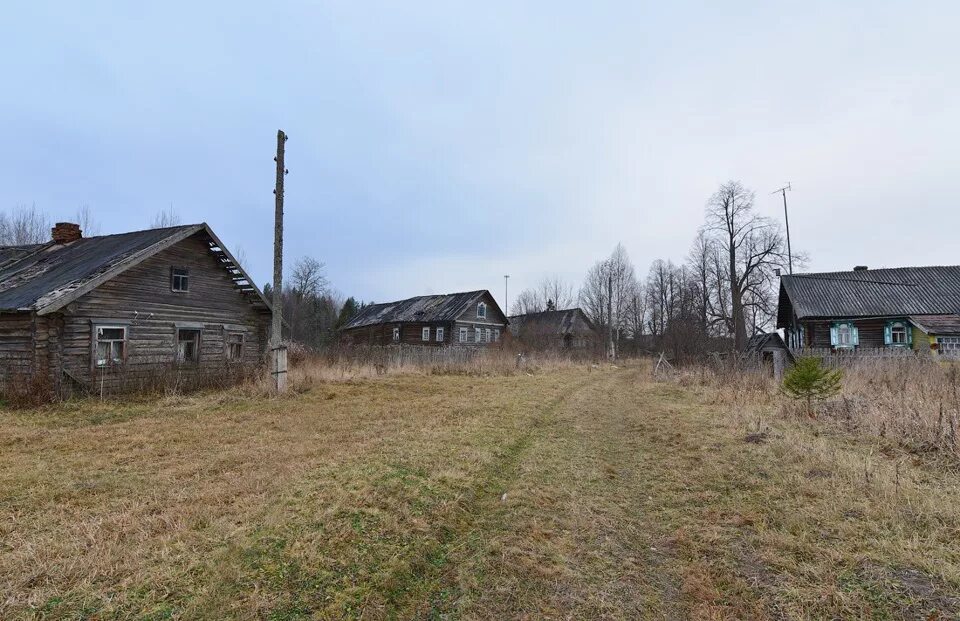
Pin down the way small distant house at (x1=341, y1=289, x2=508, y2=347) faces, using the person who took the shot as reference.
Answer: facing the viewer and to the right of the viewer

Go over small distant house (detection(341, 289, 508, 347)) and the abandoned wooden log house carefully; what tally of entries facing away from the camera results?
0

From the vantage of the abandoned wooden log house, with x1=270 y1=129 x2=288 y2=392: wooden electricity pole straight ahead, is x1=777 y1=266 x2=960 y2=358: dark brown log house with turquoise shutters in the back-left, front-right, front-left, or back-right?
front-left

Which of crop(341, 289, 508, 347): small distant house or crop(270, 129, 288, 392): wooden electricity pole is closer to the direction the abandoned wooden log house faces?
the wooden electricity pole

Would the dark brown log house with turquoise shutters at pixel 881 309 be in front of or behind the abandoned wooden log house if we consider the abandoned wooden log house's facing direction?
in front

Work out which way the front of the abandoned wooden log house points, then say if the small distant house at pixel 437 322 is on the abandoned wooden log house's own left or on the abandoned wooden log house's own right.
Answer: on the abandoned wooden log house's own left

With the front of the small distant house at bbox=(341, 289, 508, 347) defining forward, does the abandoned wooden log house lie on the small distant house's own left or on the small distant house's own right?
on the small distant house's own right

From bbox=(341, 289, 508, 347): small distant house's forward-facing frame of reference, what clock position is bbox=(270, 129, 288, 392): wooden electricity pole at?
The wooden electricity pole is roughly at 2 o'clock from the small distant house.

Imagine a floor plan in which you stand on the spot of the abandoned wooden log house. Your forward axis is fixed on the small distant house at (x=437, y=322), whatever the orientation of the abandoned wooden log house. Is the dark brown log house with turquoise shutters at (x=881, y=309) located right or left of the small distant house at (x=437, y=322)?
right

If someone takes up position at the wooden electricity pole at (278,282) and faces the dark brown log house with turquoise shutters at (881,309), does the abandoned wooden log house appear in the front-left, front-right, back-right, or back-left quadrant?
back-left

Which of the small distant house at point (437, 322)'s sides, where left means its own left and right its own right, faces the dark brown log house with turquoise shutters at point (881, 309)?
front

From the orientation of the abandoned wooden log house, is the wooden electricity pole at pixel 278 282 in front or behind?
in front
